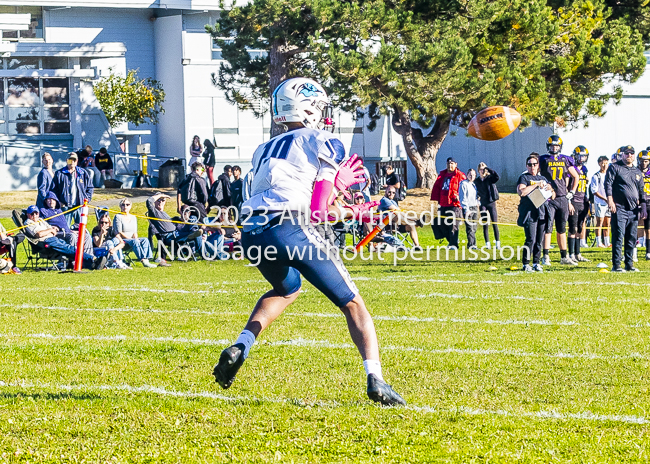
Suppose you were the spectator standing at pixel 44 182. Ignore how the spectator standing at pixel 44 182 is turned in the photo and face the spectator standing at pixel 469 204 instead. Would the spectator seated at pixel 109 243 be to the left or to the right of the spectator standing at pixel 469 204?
right

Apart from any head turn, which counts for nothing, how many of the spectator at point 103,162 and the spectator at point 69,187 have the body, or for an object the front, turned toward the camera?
2

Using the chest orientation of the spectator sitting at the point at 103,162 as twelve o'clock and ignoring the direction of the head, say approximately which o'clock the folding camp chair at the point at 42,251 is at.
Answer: The folding camp chair is roughly at 12 o'clock from the spectator sitting.

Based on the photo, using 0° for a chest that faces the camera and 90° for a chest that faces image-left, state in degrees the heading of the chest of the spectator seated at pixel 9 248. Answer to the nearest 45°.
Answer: approximately 315°

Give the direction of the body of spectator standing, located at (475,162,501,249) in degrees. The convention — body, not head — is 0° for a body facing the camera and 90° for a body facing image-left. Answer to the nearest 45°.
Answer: approximately 45°
